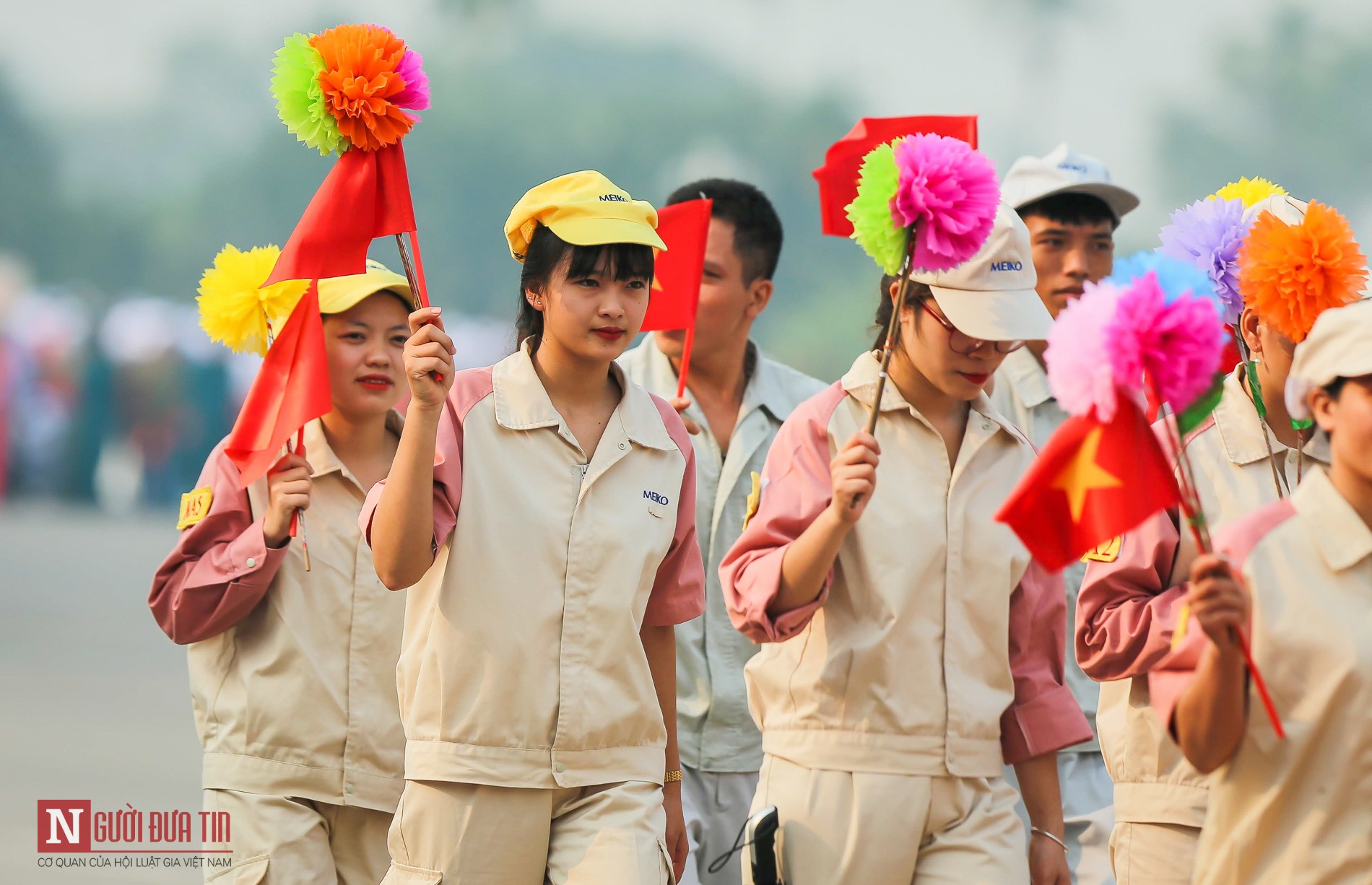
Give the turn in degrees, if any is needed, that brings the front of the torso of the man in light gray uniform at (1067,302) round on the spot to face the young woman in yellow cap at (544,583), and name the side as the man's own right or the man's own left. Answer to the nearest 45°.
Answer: approximately 90° to the man's own right

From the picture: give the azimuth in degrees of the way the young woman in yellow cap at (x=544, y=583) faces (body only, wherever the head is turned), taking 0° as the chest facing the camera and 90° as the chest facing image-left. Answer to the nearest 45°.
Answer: approximately 315°

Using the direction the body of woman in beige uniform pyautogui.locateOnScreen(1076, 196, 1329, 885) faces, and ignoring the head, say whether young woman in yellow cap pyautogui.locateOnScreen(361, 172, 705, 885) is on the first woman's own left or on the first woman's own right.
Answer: on the first woman's own right

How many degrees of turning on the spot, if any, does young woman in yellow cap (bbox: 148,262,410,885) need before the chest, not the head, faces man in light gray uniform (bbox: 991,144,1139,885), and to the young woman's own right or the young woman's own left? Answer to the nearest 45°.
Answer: approximately 45° to the young woman's own left
